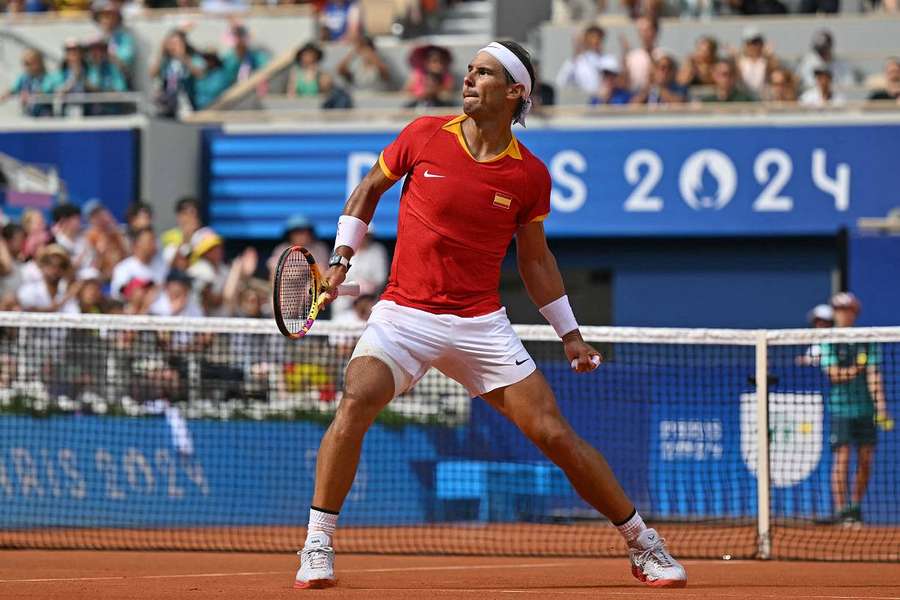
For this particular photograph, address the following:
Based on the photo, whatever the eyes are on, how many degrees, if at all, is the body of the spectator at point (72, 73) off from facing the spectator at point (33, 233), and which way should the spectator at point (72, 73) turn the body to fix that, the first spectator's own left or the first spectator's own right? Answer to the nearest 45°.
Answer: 0° — they already face them

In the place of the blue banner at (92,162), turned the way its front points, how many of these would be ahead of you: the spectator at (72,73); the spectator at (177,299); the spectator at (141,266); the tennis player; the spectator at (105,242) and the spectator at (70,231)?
5

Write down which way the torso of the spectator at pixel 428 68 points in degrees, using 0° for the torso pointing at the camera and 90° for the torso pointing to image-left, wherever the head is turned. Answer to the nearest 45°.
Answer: approximately 0°

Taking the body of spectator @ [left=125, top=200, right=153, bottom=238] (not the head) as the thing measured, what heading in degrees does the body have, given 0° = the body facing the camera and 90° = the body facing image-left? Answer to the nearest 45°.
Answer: approximately 315°

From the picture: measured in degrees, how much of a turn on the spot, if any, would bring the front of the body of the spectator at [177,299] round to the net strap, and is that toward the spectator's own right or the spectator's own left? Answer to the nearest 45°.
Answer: approximately 45° to the spectator's own left

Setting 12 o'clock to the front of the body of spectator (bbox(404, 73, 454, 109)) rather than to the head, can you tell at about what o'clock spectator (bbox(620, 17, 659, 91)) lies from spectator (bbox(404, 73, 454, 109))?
spectator (bbox(620, 17, 659, 91)) is roughly at 9 o'clock from spectator (bbox(404, 73, 454, 109)).

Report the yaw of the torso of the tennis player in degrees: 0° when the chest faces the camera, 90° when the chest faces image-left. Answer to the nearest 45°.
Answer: approximately 0°
